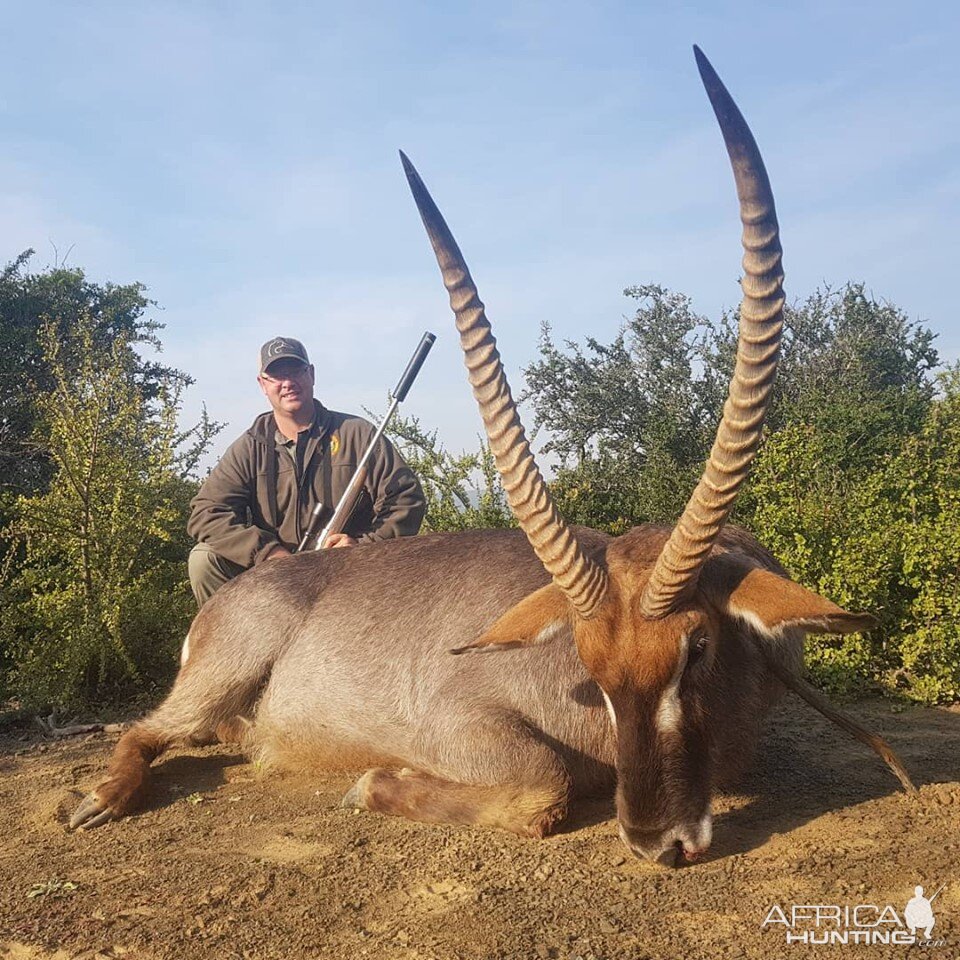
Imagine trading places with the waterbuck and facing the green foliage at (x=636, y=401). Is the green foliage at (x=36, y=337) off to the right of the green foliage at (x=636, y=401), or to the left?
left

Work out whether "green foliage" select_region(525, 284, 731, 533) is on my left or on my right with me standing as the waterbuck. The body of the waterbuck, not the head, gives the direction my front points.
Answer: on my left

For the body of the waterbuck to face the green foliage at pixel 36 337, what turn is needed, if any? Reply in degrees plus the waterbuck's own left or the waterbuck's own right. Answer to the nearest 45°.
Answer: approximately 180°

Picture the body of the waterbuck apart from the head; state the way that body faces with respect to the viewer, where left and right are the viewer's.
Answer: facing the viewer and to the right of the viewer

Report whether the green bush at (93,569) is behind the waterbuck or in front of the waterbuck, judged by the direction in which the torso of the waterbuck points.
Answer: behind
